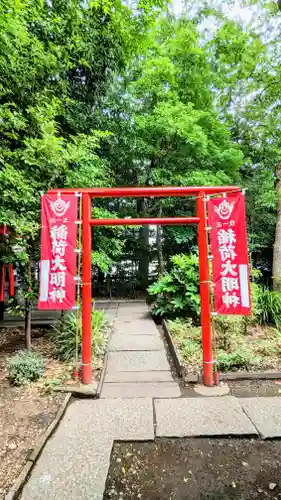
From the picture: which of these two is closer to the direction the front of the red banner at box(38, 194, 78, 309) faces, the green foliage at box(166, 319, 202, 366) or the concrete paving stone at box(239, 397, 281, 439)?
the concrete paving stone

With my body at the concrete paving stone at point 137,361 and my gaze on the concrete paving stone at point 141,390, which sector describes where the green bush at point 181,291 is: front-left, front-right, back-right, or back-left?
back-left

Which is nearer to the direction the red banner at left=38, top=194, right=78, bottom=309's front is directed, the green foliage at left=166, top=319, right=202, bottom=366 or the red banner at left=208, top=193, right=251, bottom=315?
the red banner

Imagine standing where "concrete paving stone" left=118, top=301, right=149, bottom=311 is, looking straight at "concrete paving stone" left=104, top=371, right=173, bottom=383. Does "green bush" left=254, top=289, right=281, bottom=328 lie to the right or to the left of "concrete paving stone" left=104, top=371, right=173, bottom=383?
left

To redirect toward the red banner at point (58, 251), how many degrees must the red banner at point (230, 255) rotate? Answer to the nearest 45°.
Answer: approximately 90° to its right

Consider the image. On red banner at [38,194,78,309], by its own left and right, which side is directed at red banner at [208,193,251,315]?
left

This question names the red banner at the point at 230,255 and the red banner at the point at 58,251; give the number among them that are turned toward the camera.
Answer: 2

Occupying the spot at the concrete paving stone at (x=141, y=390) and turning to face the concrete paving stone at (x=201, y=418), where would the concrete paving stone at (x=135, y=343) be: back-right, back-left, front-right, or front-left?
back-left

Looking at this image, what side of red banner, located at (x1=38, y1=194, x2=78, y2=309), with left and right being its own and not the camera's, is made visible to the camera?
front

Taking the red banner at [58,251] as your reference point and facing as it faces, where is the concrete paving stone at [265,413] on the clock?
The concrete paving stone is roughly at 10 o'clock from the red banner.

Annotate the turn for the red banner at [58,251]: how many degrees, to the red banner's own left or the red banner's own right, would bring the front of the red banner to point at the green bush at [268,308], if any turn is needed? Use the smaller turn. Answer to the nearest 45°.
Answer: approximately 90° to the red banner's own left

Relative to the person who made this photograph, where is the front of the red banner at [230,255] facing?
facing the viewer

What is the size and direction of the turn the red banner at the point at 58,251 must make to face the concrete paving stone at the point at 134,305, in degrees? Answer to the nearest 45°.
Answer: approximately 135° to its left
